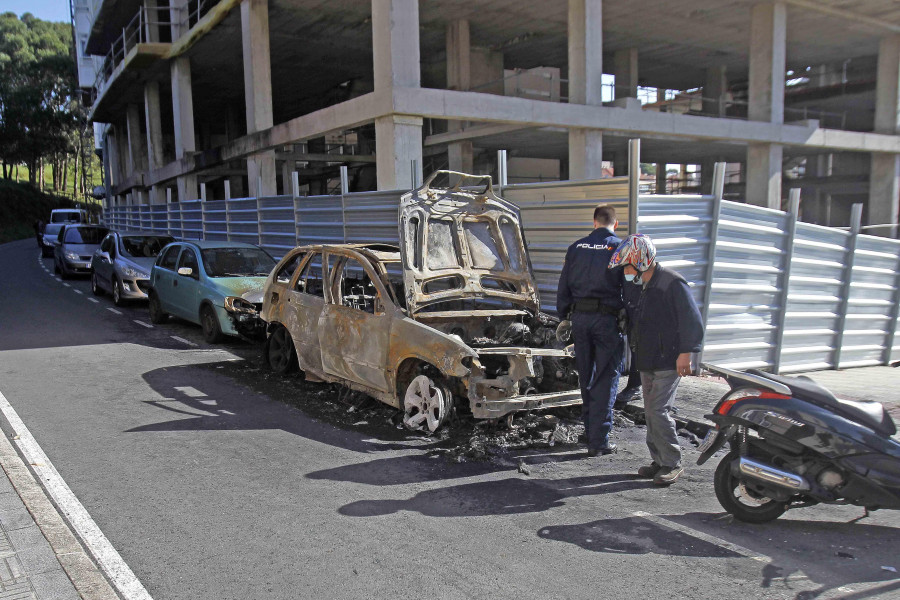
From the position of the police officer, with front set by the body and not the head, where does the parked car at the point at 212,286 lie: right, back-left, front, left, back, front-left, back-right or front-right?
front-left

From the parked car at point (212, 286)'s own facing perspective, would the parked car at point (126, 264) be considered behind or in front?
behind

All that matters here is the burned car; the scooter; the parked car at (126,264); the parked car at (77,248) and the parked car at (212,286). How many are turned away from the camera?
0

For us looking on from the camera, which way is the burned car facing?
facing the viewer and to the right of the viewer

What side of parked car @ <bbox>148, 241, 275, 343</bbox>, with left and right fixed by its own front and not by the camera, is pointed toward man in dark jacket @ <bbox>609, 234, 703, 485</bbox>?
front

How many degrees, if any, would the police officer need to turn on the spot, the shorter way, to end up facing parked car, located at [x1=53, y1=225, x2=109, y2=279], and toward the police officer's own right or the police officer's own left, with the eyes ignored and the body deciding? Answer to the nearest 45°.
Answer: approximately 45° to the police officer's own left

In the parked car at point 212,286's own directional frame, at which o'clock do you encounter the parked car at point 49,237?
the parked car at point 49,237 is roughly at 7 o'clock from the parked car at point 212,286.

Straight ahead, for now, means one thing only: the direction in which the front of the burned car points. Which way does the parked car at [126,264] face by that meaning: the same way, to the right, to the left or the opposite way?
the same way

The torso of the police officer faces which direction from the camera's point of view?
away from the camera

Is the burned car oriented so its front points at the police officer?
yes

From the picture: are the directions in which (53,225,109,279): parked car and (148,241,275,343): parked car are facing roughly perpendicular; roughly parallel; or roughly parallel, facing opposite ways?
roughly parallel

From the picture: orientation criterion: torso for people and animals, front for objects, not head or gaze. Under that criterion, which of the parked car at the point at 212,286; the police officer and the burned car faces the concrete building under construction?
the police officer

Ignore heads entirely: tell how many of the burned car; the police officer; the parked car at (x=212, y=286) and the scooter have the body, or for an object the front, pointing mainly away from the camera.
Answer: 1

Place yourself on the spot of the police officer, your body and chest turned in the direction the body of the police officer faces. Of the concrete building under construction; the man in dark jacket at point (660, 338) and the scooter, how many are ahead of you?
1

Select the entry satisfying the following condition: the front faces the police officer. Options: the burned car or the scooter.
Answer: the burned car

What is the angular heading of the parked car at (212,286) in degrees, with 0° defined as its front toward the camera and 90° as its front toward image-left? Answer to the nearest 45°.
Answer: approximately 315°

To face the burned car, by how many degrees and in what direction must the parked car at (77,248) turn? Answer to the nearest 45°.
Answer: approximately 45° to its right
